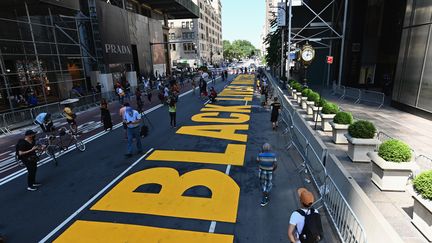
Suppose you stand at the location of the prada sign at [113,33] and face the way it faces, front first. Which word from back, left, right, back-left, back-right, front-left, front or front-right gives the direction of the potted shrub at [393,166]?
front-right

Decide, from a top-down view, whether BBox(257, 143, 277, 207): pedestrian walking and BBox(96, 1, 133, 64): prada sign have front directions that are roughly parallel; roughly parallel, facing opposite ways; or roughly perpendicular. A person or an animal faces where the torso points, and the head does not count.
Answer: roughly perpendicular

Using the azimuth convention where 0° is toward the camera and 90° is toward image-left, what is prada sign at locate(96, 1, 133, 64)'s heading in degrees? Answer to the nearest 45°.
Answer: approximately 315°

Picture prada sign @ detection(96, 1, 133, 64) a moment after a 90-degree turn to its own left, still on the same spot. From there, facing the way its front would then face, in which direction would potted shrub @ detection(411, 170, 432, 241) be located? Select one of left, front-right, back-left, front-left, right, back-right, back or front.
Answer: back-right

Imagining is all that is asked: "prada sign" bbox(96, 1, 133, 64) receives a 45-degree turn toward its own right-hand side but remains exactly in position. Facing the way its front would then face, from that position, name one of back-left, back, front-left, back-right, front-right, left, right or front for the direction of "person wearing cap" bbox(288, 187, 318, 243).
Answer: front

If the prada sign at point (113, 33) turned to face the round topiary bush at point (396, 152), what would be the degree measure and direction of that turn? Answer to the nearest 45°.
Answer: approximately 45° to its right

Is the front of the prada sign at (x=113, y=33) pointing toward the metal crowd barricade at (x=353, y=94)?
yes
